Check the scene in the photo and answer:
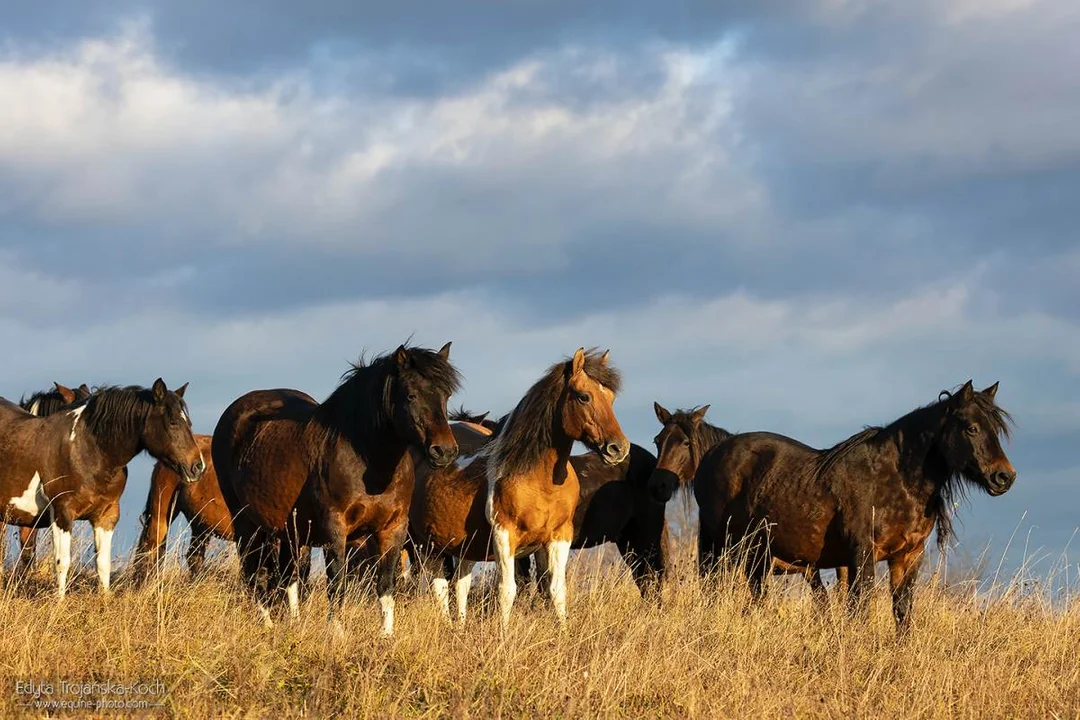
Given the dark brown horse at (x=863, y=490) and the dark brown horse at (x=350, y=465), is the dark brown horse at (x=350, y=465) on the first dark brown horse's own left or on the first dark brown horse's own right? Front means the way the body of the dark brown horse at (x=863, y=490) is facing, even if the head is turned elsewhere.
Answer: on the first dark brown horse's own right

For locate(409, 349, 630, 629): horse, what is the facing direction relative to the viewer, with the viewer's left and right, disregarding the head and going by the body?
facing the viewer and to the right of the viewer

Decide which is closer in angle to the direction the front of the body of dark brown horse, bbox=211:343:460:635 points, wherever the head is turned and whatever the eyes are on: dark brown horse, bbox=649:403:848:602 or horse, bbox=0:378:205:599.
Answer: the dark brown horse

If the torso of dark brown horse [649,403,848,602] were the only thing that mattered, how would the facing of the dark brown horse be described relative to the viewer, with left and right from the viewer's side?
facing the viewer and to the left of the viewer

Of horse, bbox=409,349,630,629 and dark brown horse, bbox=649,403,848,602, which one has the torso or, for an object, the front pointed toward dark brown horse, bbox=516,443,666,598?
dark brown horse, bbox=649,403,848,602

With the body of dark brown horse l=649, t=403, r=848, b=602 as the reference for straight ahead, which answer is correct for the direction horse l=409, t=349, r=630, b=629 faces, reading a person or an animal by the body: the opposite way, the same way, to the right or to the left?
to the left

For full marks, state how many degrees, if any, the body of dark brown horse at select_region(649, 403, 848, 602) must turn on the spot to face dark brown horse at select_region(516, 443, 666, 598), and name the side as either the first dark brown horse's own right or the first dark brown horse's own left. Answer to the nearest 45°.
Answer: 0° — it already faces it

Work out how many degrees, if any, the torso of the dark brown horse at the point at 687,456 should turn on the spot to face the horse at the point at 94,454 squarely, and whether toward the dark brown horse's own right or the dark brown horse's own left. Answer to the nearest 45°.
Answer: approximately 45° to the dark brown horse's own right

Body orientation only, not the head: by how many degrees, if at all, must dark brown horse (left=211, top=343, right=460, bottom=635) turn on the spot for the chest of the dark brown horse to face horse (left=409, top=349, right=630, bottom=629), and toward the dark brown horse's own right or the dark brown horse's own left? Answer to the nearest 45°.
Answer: approximately 45° to the dark brown horse's own left

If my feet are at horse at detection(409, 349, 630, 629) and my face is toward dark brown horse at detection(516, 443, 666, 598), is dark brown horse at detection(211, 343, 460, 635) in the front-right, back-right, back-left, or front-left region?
back-left
